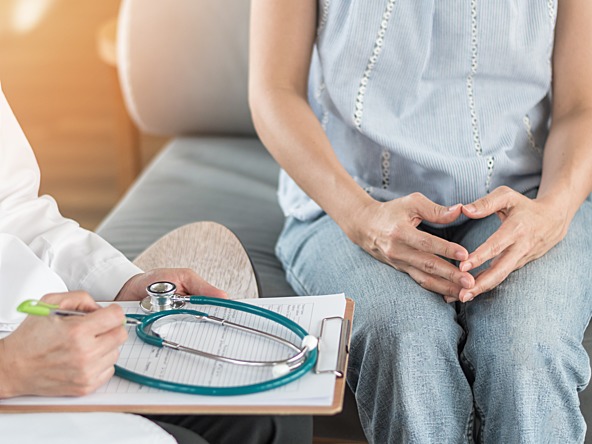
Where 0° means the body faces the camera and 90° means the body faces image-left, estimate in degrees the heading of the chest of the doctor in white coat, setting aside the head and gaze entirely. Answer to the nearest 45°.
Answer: approximately 270°

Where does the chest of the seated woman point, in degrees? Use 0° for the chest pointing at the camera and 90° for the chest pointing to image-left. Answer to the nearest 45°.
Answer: approximately 0°

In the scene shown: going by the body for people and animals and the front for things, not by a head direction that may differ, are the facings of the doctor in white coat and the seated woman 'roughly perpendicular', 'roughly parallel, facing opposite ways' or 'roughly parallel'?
roughly perpendicular

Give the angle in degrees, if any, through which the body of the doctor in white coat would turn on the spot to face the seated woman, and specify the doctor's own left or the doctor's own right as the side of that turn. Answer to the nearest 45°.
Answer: approximately 45° to the doctor's own left

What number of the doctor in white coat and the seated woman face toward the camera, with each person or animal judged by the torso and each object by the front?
1
